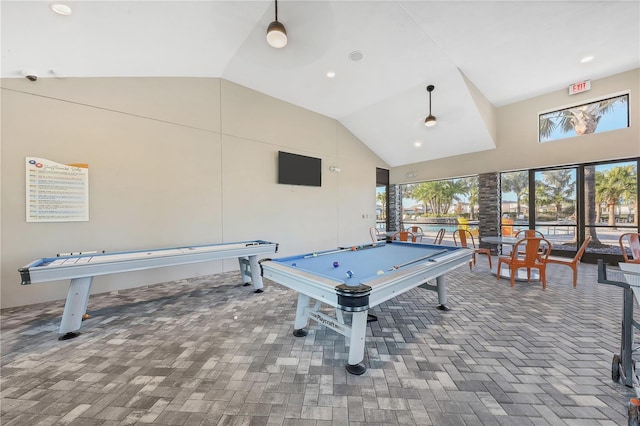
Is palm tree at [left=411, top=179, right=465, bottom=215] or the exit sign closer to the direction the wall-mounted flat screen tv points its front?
the exit sign

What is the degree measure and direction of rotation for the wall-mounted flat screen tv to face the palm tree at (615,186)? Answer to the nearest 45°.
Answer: approximately 45° to its left

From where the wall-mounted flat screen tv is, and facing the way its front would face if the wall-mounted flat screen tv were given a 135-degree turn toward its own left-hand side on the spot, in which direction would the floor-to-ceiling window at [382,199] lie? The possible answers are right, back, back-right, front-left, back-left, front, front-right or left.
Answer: front-right

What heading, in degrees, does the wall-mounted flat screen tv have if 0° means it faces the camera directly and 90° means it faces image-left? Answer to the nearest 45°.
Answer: approximately 315°

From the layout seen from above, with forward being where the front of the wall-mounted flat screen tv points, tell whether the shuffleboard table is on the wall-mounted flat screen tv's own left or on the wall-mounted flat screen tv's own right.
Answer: on the wall-mounted flat screen tv's own right

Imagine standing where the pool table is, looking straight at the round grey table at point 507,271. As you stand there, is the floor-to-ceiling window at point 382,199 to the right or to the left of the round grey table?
left

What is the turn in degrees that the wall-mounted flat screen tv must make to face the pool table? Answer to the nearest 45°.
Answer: approximately 45° to its right

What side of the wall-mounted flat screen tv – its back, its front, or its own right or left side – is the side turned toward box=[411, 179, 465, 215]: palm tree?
left

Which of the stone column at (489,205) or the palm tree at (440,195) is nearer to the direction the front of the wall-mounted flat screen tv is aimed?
the stone column
